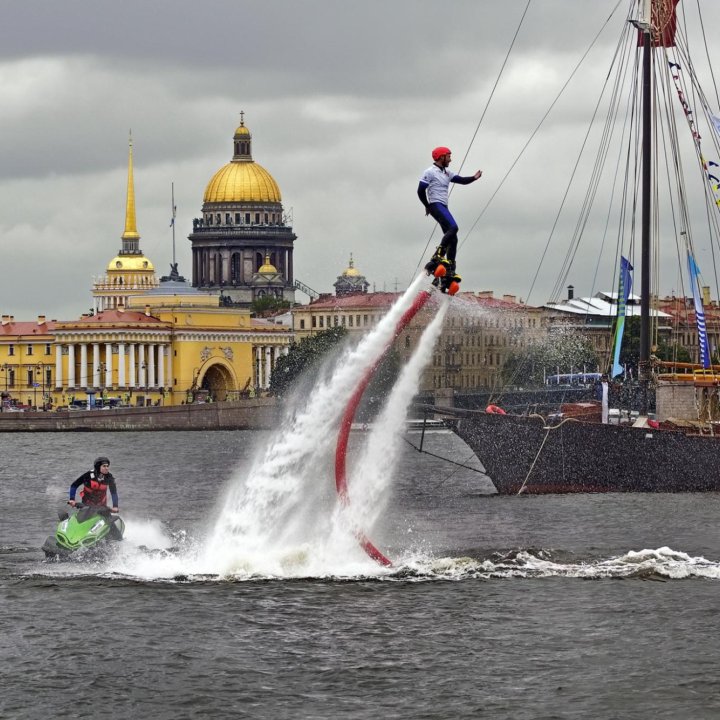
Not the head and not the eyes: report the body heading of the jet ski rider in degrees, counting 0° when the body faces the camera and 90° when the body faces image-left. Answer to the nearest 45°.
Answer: approximately 0°

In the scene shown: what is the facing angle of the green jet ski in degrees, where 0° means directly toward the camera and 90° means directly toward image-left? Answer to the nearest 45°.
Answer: approximately 45°

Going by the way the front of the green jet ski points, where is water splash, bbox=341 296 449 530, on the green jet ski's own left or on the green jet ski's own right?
on the green jet ski's own left
